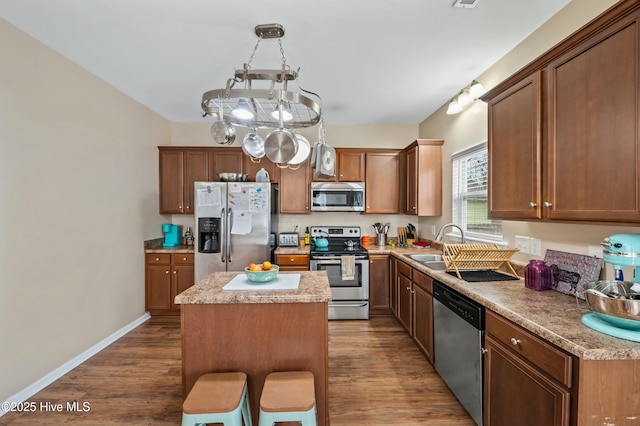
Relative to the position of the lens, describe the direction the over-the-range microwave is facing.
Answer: facing the viewer

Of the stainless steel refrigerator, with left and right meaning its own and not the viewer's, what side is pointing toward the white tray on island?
front

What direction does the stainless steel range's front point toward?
toward the camera

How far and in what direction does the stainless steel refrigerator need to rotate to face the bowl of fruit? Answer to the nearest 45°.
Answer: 0° — it already faces it

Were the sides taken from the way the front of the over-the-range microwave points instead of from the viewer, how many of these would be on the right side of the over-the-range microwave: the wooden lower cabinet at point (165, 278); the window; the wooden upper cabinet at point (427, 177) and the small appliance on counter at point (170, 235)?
2

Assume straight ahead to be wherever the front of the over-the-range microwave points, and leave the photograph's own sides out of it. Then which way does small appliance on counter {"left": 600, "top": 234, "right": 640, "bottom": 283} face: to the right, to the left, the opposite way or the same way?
to the right

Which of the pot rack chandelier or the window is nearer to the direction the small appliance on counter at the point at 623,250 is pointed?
the pot rack chandelier

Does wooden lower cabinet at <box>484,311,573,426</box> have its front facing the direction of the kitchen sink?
no

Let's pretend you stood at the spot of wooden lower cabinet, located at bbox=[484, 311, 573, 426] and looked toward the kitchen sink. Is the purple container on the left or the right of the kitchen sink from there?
right

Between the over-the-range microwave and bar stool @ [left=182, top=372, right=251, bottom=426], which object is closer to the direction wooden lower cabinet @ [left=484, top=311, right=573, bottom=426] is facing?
the bar stool

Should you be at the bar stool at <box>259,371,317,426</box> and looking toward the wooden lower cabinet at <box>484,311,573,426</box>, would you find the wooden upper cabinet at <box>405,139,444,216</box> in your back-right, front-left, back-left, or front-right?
front-left

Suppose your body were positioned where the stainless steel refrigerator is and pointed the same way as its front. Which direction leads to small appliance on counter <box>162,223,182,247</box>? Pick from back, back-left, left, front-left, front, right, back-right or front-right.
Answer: back-right

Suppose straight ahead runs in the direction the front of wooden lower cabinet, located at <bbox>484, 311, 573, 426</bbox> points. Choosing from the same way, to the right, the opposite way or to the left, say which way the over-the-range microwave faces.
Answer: to the left

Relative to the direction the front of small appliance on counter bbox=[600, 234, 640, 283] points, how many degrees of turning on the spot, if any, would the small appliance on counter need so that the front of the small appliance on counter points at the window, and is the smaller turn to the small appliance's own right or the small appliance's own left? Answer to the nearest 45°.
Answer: approximately 90° to the small appliance's own right

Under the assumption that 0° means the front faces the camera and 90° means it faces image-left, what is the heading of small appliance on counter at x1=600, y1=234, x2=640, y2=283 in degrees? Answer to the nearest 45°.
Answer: approximately 45°

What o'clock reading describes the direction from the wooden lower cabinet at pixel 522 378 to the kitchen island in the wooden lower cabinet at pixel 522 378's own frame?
The kitchen island is roughly at 1 o'clock from the wooden lower cabinet.

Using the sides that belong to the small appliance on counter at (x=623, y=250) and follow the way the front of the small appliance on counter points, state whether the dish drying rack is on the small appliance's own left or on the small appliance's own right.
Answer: on the small appliance's own right

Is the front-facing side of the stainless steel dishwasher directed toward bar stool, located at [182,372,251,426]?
yes
